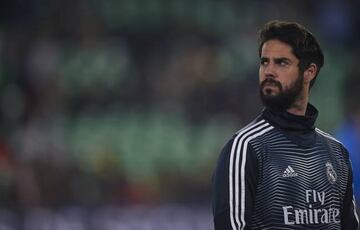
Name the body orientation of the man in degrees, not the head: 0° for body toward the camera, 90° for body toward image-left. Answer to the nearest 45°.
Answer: approximately 315°
